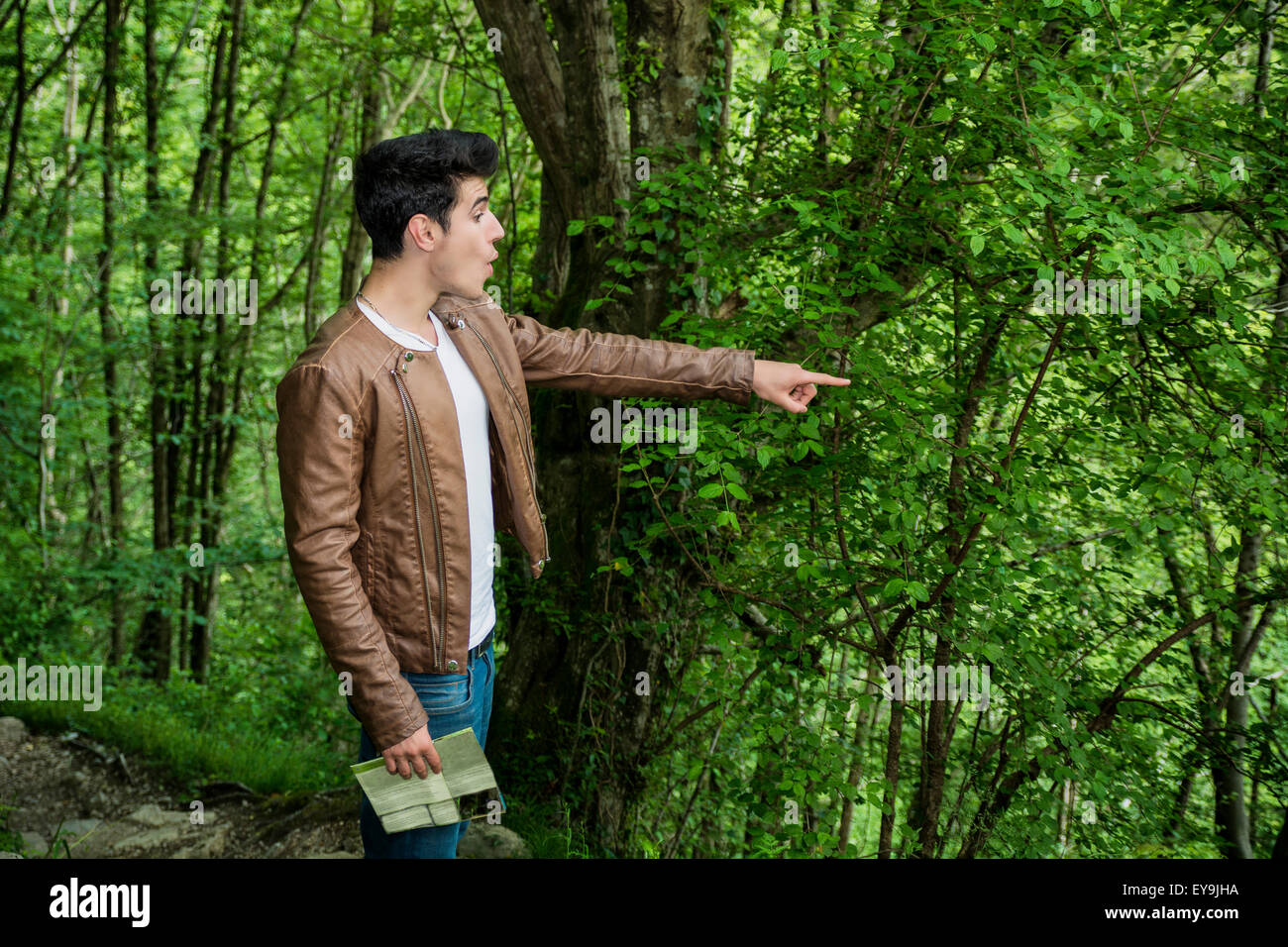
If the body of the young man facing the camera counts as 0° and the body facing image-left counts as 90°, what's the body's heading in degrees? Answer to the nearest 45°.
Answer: approximately 315°

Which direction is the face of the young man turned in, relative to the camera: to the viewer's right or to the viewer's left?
to the viewer's right

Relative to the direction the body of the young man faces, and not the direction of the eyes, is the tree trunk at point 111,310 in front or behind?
behind
